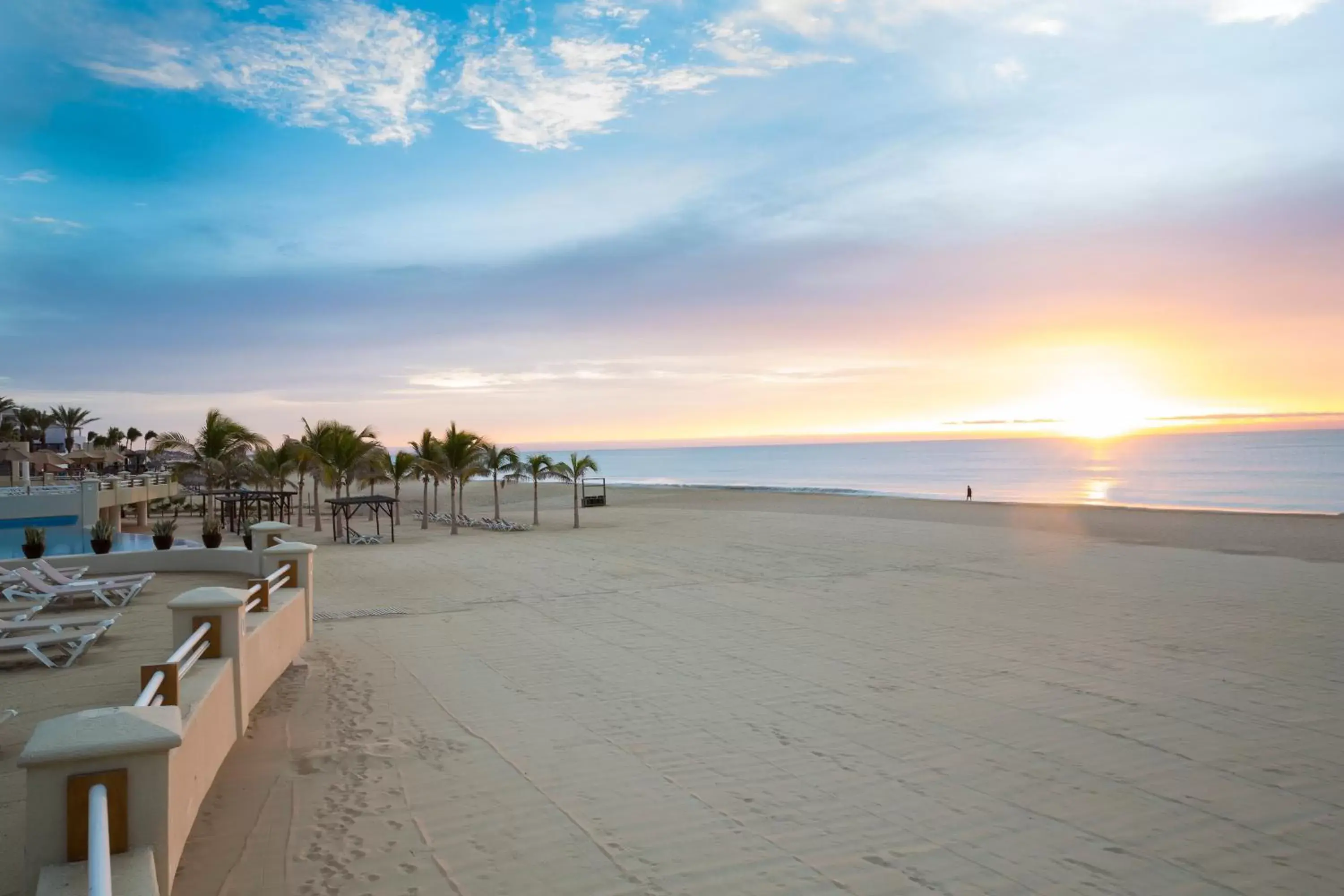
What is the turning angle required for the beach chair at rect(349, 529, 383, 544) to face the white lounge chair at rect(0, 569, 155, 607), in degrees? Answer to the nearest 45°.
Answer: approximately 90° to its right

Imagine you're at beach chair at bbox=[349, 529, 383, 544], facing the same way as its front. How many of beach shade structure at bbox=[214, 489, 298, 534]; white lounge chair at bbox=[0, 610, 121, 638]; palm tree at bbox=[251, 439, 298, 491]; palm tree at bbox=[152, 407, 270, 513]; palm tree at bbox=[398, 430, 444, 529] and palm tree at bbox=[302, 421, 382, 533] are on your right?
1

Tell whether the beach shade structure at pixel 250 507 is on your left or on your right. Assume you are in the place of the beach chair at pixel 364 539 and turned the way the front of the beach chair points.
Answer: on your left

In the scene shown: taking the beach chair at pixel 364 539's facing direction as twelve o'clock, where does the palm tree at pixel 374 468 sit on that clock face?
The palm tree is roughly at 9 o'clock from the beach chair.

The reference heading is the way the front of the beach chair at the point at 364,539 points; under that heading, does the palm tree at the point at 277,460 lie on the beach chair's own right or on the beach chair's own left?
on the beach chair's own left

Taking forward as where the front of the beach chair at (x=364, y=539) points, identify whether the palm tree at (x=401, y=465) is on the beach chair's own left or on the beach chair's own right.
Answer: on the beach chair's own left

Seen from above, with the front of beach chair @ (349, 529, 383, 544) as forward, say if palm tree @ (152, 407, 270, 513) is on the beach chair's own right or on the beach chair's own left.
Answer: on the beach chair's own left

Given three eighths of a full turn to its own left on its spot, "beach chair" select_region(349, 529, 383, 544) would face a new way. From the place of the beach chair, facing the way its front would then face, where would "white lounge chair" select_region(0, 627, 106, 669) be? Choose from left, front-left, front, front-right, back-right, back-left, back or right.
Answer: back-left

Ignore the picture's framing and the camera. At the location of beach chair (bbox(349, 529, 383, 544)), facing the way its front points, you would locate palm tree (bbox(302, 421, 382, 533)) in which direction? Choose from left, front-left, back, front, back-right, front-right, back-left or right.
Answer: left

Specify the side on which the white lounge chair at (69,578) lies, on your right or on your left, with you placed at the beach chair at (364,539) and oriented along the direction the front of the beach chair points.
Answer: on your right

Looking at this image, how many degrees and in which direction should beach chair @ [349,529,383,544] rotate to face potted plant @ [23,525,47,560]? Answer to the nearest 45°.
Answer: approximately 135° to its right
